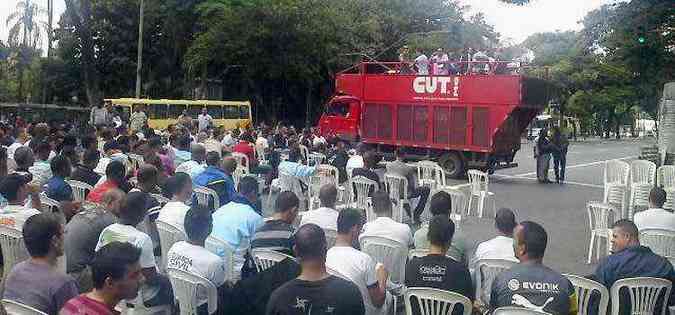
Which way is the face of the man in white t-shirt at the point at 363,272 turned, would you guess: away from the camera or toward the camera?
away from the camera

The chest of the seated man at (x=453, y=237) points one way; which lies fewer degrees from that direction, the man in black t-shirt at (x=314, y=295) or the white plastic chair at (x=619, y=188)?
the white plastic chair

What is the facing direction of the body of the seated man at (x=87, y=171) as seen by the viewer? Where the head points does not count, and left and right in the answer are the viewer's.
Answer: facing away from the viewer and to the right of the viewer

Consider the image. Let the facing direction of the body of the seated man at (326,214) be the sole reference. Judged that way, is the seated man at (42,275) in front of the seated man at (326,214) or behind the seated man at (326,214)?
behind

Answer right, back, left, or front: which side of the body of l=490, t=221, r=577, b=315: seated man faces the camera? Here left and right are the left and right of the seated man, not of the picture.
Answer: back

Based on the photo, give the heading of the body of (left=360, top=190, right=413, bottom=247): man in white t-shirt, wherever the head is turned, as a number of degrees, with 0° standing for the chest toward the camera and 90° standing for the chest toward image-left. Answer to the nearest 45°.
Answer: approximately 180°

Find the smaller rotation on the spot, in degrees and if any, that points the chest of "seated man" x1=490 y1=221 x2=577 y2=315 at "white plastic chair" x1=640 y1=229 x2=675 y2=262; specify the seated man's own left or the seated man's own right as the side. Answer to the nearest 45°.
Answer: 0° — they already face it

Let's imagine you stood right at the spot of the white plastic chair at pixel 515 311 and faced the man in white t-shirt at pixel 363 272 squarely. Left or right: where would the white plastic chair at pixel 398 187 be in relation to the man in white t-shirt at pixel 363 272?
right

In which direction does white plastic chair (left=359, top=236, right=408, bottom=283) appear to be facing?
away from the camera
